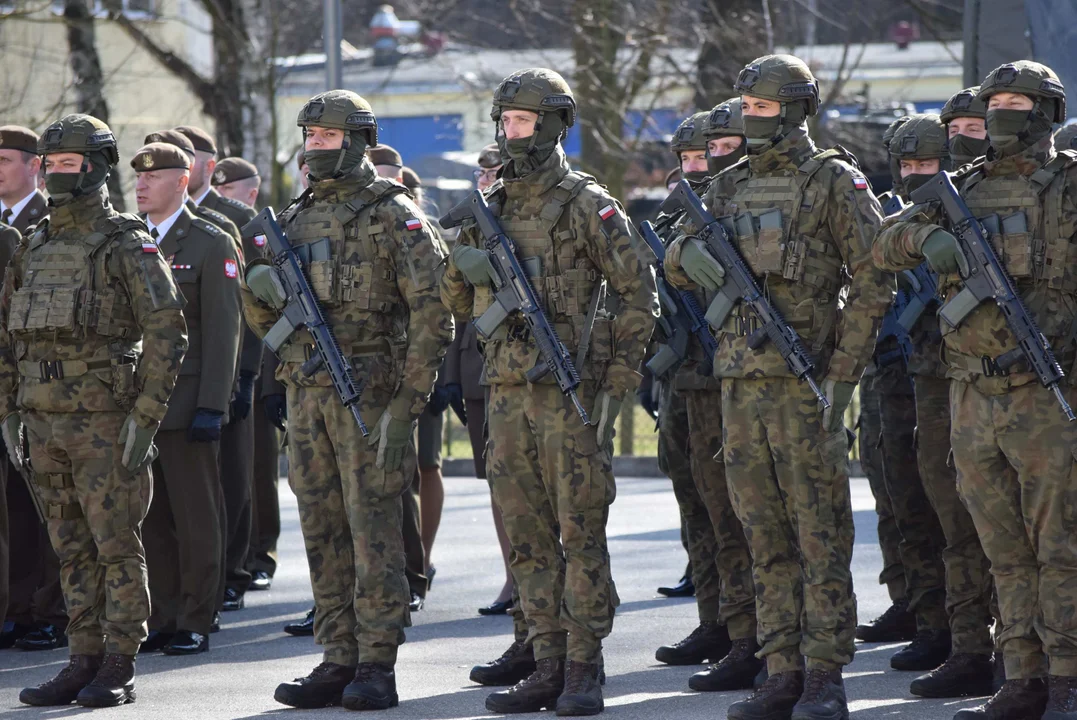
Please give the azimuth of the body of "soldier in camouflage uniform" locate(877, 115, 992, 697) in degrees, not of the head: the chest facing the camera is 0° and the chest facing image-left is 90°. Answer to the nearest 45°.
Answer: approximately 45°

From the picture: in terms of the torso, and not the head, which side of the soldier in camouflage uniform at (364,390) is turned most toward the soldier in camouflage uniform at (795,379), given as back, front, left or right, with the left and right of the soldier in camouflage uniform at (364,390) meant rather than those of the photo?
left

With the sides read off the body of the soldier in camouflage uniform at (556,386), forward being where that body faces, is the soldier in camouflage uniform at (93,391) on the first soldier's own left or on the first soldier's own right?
on the first soldier's own right

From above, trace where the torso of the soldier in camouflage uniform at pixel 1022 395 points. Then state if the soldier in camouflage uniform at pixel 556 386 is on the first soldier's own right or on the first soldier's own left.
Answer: on the first soldier's own right

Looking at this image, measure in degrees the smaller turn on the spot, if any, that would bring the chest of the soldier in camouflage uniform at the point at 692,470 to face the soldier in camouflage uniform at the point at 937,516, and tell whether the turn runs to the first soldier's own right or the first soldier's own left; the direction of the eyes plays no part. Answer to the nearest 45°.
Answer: approximately 90° to the first soldier's own left

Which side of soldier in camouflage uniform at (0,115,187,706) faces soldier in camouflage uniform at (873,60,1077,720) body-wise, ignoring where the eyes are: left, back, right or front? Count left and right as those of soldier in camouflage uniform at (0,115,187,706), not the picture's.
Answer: left
